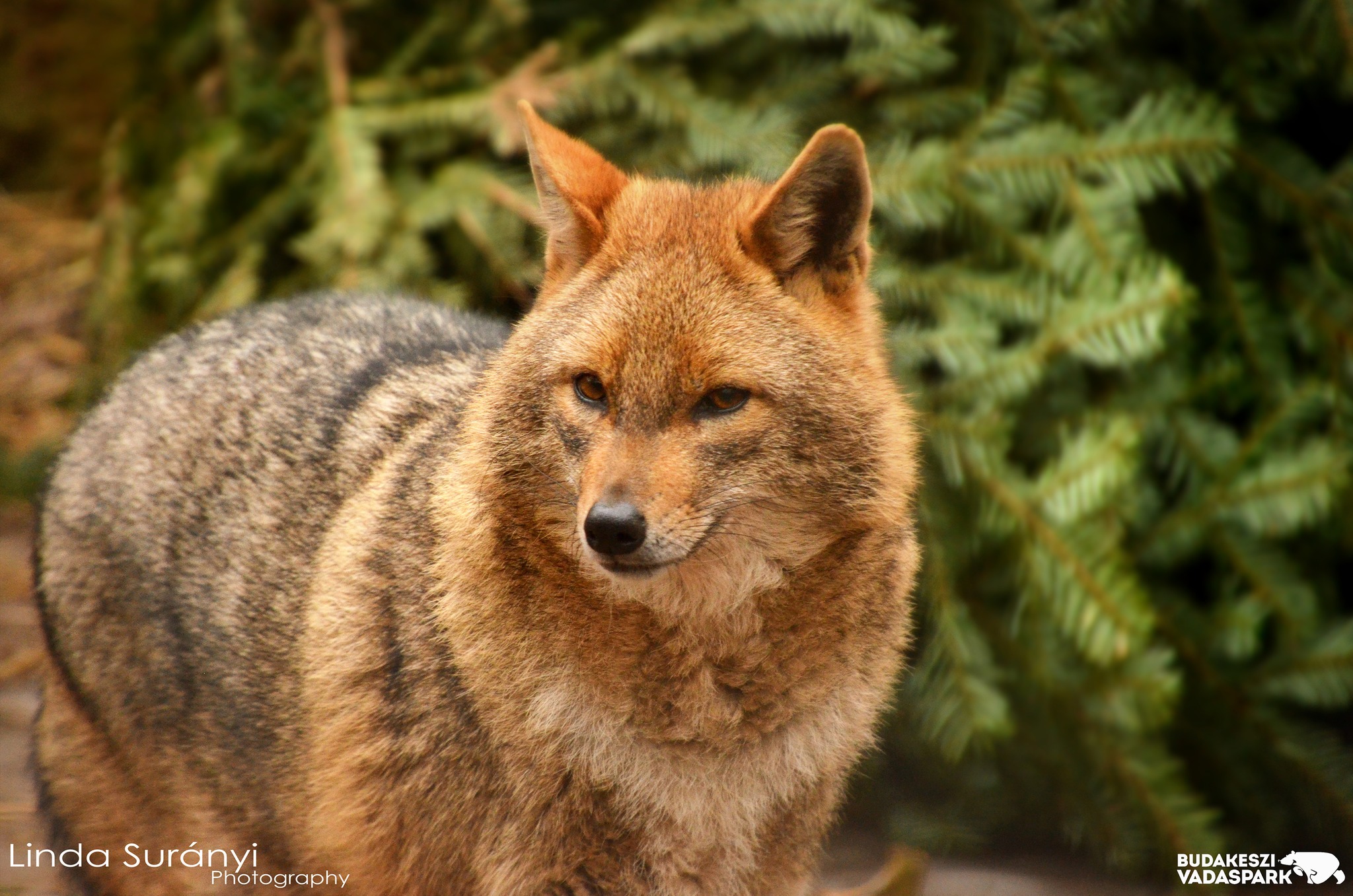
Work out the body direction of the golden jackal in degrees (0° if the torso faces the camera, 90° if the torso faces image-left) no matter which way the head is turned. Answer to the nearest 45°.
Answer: approximately 315°
